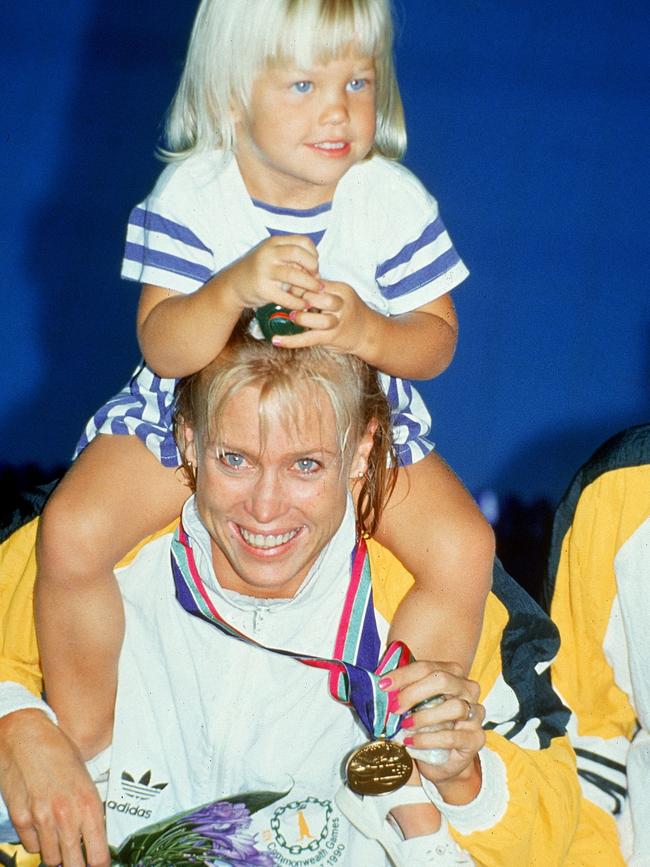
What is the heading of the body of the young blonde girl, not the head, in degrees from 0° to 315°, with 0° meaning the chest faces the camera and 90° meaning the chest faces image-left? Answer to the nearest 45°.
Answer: approximately 0°

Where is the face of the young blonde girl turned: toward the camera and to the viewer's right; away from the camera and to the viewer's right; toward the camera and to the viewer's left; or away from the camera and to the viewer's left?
toward the camera and to the viewer's right
